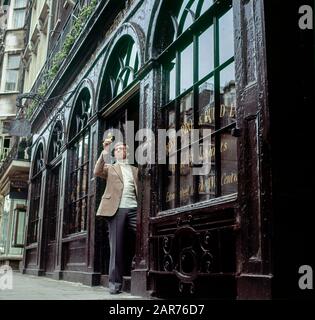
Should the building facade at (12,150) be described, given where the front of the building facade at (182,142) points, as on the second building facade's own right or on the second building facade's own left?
on the second building facade's own right

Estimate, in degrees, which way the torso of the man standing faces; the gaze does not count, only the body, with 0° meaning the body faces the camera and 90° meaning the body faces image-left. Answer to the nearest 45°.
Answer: approximately 0°

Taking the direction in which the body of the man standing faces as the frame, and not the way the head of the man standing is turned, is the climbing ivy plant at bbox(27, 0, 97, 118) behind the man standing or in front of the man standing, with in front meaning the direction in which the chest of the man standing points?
behind
